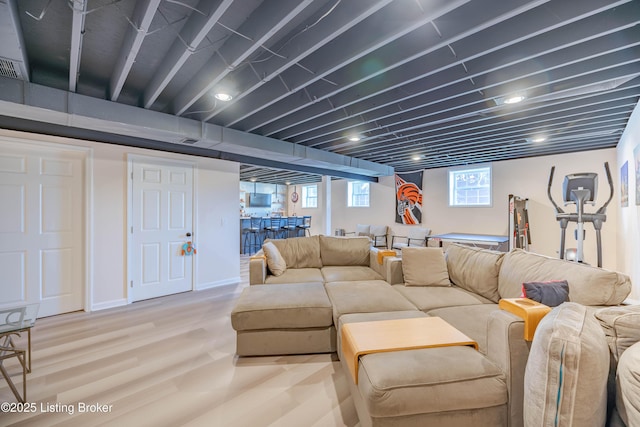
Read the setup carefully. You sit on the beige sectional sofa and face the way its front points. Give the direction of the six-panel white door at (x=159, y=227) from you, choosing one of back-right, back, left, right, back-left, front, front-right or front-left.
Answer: front-right

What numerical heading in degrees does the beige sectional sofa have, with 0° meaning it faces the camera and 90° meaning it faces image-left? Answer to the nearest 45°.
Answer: approximately 45°

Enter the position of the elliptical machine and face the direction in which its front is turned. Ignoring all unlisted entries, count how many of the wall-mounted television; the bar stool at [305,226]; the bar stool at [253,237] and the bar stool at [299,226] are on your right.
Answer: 4

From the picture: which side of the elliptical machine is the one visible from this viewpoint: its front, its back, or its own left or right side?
front

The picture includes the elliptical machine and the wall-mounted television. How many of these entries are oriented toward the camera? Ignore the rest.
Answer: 2

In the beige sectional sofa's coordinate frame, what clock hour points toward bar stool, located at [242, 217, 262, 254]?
The bar stool is roughly at 3 o'clock from the beige sectional sofa.

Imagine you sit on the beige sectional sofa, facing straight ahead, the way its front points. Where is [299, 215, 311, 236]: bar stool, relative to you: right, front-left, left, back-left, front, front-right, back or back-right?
right

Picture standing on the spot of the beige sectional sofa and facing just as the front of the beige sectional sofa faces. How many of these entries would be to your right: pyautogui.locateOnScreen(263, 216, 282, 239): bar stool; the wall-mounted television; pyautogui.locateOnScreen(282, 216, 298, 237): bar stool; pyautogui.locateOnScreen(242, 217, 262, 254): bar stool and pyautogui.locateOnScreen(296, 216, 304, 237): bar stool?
5

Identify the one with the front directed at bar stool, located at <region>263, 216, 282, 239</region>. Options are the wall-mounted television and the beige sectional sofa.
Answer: the wall-mounted television

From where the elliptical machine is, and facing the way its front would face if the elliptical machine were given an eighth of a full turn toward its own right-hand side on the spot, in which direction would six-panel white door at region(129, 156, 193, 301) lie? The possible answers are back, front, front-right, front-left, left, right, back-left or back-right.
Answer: front

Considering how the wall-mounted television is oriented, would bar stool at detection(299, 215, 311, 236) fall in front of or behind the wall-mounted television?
in front

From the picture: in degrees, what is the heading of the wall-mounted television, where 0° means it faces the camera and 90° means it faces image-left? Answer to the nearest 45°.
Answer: approximately 0°

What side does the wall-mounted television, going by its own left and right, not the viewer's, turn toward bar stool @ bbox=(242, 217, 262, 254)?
front
